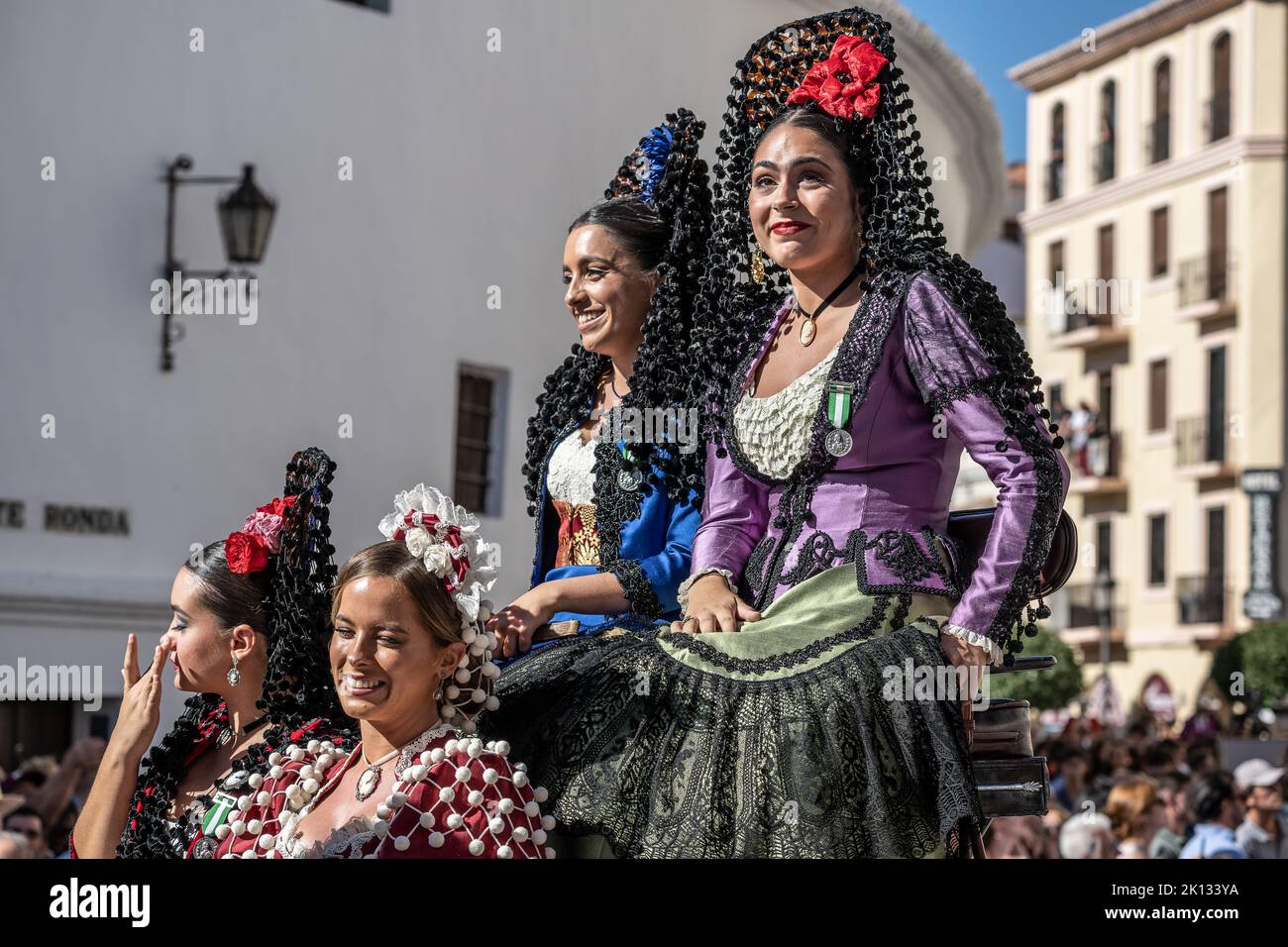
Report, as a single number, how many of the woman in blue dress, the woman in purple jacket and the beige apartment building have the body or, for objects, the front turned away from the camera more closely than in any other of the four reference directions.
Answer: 0

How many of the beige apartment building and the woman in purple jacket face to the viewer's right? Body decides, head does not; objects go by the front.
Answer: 0

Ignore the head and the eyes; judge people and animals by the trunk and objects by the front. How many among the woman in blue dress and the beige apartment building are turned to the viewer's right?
0

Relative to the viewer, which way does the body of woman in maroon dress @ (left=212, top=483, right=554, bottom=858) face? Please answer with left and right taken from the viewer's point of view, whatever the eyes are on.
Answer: facing the viewer and to the left of the viewer

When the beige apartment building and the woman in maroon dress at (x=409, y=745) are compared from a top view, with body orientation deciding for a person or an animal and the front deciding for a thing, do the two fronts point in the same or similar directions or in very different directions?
same or similar directions

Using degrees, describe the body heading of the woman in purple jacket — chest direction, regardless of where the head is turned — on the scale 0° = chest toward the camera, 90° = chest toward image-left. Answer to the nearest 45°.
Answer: approximately 45°

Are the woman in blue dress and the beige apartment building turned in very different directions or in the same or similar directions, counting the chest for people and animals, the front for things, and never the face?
same or similar directions

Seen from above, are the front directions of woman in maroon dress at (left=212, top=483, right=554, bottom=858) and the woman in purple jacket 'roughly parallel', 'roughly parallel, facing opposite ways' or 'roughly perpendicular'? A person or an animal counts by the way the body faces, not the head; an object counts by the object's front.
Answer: roughly parallel

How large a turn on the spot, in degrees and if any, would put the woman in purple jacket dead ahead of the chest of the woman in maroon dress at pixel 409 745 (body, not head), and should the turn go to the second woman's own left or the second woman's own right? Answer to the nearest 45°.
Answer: approximately 135° to the second woman's own left

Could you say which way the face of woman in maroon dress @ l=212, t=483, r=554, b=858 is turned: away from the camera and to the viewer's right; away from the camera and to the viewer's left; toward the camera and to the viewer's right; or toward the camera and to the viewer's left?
toward the camera and to the viewer's left
